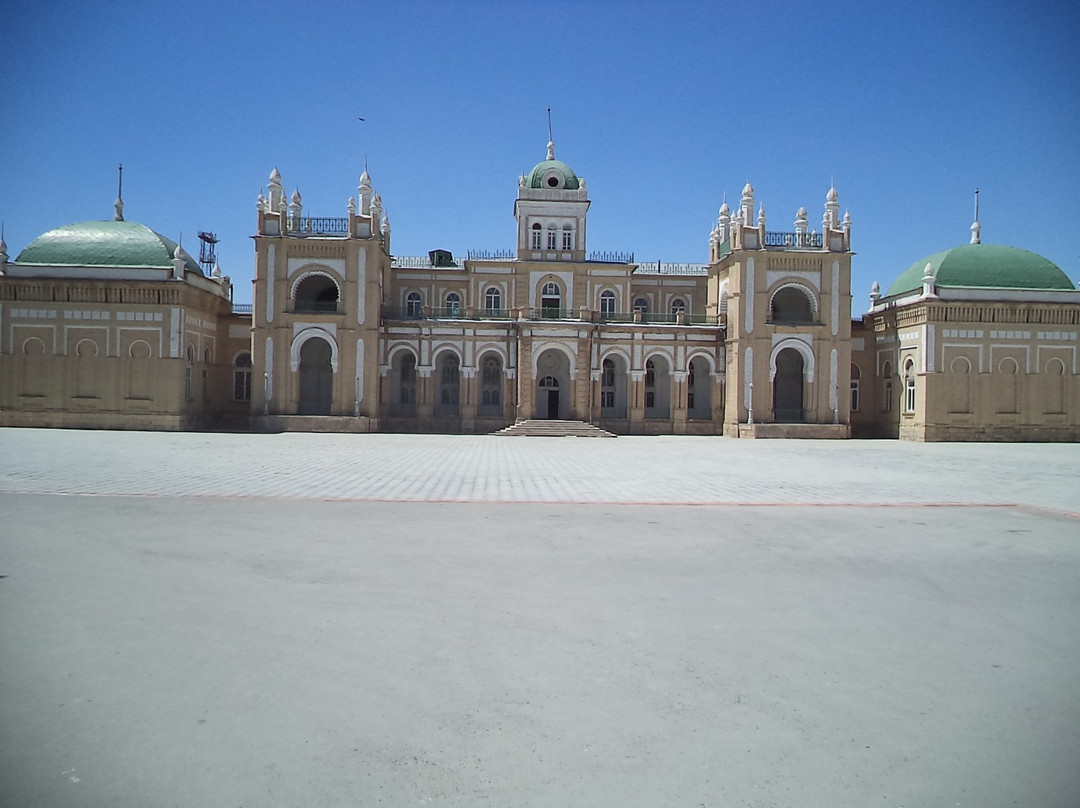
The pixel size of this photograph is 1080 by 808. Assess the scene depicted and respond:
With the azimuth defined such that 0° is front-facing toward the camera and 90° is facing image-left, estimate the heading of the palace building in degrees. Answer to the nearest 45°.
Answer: approximately 0°
